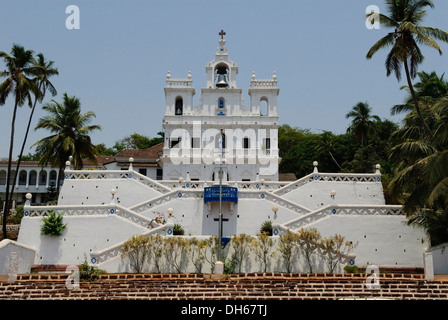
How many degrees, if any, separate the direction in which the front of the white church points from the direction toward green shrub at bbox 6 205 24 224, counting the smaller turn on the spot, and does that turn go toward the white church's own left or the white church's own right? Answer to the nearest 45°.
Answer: approximately 135° to the white church's own right

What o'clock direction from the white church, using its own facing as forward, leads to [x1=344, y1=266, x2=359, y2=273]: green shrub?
The green shrub is roughly at 11 o'clock from the white church.

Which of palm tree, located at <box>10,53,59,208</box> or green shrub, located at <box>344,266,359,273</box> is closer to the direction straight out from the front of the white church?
the green shrub

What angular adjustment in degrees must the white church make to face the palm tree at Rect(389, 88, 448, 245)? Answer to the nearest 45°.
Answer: approximately 45° to its left

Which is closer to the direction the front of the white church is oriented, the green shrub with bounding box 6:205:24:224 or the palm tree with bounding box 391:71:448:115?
the palm tree

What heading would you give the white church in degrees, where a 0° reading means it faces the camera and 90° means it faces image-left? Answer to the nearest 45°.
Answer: approximately 0°

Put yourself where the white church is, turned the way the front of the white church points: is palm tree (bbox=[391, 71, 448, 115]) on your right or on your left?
on your left

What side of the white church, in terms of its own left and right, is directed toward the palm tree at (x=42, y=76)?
right
